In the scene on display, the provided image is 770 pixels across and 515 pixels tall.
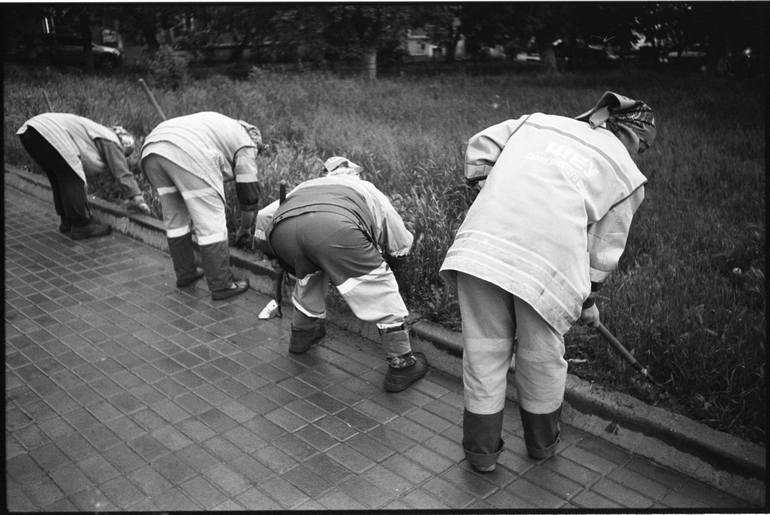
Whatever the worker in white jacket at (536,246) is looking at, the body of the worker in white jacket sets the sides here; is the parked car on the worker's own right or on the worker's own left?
on the worker's own left

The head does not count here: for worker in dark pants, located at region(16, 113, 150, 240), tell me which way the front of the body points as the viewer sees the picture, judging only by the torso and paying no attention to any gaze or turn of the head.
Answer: to the viewer's right

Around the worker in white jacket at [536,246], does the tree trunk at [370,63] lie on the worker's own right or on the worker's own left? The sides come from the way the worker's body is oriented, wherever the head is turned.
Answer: on the worker's own left

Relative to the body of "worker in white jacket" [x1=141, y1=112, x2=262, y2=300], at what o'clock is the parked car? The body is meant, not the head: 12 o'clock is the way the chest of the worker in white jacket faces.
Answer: The parked car is roughly at 10 o'clock from the worker in white jacket.

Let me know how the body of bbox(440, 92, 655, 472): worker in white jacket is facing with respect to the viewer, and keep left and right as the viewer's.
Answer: facing away from the viewer and to the right of the viewer

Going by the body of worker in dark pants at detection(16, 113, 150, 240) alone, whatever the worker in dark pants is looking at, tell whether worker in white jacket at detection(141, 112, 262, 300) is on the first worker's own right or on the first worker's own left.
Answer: on the first worker's own right

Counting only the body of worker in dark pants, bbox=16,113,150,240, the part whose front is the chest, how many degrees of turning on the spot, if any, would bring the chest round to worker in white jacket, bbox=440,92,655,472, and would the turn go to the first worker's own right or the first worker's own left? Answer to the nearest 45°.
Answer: approximately 90° to the first worker's own right

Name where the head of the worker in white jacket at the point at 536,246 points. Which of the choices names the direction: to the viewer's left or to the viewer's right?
to the viewer's right
